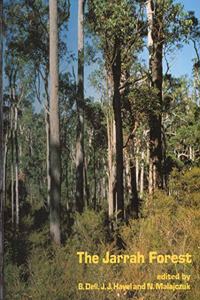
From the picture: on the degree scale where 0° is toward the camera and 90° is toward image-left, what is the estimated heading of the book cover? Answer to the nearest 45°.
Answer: approximately 0°
